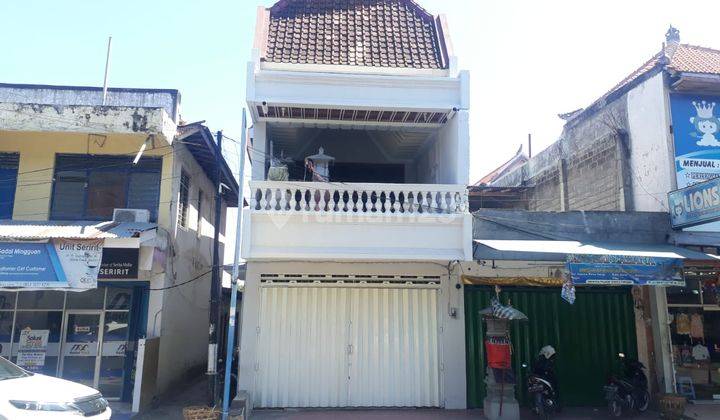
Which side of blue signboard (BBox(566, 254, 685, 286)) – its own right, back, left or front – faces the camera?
front

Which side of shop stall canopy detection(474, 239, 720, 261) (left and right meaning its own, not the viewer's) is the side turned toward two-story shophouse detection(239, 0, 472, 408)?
right

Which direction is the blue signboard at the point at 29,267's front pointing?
toward the camera

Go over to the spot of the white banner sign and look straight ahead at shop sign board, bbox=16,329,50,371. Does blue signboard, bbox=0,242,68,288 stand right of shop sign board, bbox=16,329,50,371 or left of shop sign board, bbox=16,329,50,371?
left

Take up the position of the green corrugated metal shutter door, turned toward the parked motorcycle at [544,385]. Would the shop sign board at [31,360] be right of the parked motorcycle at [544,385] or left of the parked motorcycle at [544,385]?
right

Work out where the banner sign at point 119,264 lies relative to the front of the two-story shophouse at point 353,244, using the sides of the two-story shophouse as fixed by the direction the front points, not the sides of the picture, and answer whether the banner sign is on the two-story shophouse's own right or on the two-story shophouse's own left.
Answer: on the two-story shophouse's own right

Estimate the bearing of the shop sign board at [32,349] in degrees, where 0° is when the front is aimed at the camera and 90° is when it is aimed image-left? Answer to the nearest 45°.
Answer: approximately 0°

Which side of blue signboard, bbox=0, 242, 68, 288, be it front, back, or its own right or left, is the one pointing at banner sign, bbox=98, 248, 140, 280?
left

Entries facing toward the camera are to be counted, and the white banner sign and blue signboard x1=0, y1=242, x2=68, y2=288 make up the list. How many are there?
2

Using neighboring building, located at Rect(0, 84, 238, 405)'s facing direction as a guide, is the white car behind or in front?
in front

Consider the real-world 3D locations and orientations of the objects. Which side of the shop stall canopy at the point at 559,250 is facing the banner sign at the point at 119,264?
right

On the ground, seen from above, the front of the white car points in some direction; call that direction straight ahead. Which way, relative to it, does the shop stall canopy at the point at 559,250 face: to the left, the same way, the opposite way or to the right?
to the right

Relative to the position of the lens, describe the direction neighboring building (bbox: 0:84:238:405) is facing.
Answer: facing the viewer

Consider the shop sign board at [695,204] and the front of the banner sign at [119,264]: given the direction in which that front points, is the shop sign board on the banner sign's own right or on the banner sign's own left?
on the banner sign's own left
